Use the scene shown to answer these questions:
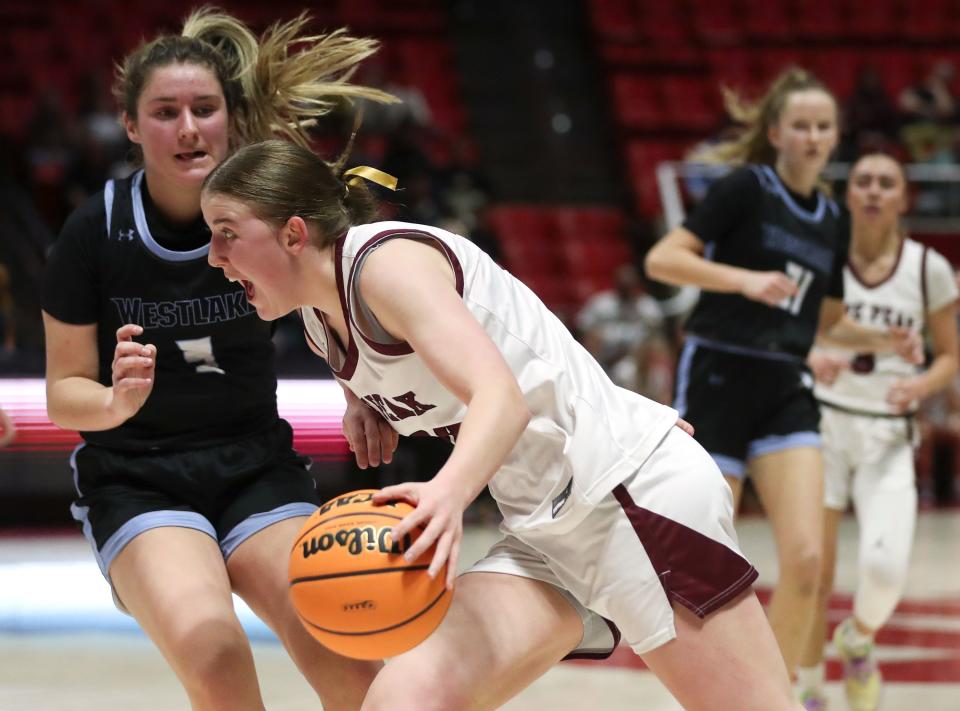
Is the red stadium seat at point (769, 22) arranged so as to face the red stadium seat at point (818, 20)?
no

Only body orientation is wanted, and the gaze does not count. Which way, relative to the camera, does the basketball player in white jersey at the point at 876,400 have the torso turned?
toward the camera

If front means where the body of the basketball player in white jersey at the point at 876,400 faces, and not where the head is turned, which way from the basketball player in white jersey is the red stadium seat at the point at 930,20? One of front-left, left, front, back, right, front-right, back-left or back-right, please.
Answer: back

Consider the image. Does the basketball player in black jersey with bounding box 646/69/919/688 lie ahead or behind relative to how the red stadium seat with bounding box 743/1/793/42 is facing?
ahead

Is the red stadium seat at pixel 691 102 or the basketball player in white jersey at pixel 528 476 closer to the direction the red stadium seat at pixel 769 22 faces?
the basketball player in white jersey

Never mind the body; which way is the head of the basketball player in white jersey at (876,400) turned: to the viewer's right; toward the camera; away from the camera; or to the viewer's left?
toward the camera

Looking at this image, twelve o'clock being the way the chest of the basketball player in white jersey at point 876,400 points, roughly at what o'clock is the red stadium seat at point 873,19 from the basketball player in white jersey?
The red stadium seat is roughly at 6 o'clock from the basketball player in white jersey.

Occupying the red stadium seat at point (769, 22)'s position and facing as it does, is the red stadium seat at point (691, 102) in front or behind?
in front

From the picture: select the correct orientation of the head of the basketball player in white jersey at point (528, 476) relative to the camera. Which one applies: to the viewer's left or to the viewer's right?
to the viewer's left

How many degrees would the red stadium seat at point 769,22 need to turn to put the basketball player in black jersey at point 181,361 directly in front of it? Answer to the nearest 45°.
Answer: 0° — it already faces them

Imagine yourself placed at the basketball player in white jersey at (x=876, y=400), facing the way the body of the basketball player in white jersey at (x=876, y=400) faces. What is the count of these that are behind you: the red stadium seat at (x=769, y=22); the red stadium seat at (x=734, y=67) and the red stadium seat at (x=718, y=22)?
3

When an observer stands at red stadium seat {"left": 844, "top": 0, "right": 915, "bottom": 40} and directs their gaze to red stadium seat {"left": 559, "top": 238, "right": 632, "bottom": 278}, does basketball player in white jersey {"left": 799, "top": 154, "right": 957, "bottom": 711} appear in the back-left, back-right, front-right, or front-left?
front-left

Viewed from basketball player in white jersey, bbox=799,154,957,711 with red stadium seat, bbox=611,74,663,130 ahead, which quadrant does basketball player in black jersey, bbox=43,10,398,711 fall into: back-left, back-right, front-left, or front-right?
back-left

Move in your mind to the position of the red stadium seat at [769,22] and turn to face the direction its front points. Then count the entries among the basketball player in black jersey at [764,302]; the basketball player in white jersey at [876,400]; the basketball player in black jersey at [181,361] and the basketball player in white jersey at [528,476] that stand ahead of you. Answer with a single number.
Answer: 4

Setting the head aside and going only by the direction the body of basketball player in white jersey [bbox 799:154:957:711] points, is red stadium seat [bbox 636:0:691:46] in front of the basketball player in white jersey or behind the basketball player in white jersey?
behind

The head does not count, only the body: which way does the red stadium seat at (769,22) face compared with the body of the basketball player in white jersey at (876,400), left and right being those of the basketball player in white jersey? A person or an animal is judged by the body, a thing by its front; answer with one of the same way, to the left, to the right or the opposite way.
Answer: the same way

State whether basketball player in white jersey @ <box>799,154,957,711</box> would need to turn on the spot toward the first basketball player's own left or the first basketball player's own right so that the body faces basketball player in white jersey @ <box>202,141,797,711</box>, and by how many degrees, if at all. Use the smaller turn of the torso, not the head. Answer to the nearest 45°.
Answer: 0° — they already face them
